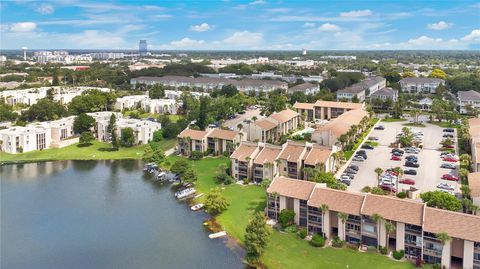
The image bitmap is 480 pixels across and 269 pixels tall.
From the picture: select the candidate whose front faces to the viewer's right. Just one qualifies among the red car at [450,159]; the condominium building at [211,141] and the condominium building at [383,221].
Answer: the red car

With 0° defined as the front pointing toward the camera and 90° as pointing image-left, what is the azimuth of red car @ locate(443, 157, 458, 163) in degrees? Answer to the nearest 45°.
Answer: approximately 270°

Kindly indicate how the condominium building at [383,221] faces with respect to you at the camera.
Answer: facing the viewer and to the left of the viewer

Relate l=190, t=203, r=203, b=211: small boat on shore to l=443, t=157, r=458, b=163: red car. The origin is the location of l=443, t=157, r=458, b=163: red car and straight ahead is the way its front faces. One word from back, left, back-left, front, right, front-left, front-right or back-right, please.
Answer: back-right

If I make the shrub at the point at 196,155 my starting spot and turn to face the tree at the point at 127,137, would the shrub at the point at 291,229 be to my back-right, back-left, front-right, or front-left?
back-left

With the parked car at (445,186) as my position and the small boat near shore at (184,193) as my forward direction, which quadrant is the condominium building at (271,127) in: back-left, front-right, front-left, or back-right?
front-right

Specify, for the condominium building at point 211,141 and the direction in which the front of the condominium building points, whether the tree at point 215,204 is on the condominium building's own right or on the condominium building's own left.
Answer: on the condominium building's own left

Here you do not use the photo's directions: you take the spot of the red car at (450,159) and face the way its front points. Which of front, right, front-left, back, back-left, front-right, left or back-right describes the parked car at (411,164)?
back-right

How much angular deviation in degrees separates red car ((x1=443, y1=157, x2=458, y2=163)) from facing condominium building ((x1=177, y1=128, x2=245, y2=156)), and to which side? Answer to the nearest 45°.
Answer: approximately 180°

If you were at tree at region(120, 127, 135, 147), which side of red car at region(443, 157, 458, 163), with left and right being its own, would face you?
back

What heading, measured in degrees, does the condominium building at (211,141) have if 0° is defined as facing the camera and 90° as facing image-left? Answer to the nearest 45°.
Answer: approximately 45°

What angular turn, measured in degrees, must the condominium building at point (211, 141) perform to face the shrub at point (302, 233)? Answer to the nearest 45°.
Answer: approximately 45° to its left

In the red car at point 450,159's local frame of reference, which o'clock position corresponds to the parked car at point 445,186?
The parked car is roughly at 3 o'clock from the red car.

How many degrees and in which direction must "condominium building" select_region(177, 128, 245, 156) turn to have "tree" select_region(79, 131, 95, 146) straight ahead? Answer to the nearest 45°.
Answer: approximately 90° to its right

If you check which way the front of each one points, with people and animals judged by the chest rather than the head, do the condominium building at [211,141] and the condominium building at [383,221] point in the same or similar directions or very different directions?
same or similar directions

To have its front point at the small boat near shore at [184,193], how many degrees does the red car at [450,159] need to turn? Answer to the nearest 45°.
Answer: approximately 135° to its right
